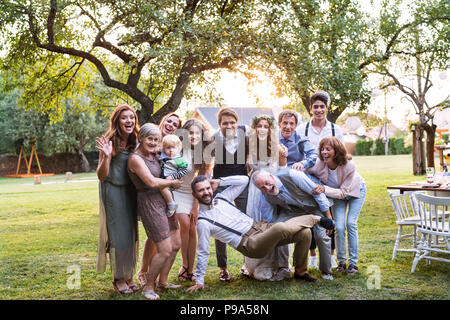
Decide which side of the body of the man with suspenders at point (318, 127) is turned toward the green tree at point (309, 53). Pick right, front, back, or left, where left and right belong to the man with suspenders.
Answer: back

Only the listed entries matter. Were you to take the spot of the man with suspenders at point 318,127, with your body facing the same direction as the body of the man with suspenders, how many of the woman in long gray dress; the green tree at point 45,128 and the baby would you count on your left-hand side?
0

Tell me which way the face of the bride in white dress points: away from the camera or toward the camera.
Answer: toward the camera

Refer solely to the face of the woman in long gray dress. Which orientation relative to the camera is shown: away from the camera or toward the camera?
toward the camera

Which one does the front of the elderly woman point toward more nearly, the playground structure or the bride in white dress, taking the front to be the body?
the bride in white dress

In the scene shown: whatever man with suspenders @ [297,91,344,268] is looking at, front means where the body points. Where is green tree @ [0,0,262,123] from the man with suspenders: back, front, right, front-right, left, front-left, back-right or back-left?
back-right

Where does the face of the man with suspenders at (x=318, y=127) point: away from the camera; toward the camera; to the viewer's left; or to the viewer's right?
toward the camera

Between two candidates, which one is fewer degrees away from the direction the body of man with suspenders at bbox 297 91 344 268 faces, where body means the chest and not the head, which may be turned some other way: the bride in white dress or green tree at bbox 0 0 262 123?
the bride in white dress

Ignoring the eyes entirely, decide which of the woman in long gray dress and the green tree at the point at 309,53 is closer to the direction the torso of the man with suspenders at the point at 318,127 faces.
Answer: the woman in long gray dress

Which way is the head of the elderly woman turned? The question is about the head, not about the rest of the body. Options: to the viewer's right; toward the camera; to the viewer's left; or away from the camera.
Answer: toward the camera

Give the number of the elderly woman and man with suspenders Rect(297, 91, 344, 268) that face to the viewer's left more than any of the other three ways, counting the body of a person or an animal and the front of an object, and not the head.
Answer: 0

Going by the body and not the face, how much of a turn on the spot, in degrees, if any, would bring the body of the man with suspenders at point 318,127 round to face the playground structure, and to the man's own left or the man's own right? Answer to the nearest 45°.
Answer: approximately 135° to the man's own right

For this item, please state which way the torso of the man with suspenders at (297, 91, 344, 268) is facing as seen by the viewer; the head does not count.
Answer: toward the camera

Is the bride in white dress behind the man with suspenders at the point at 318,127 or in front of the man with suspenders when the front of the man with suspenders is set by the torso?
in front

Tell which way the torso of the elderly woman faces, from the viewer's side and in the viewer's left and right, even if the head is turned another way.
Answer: facing the viewer and to the right of the viewer
